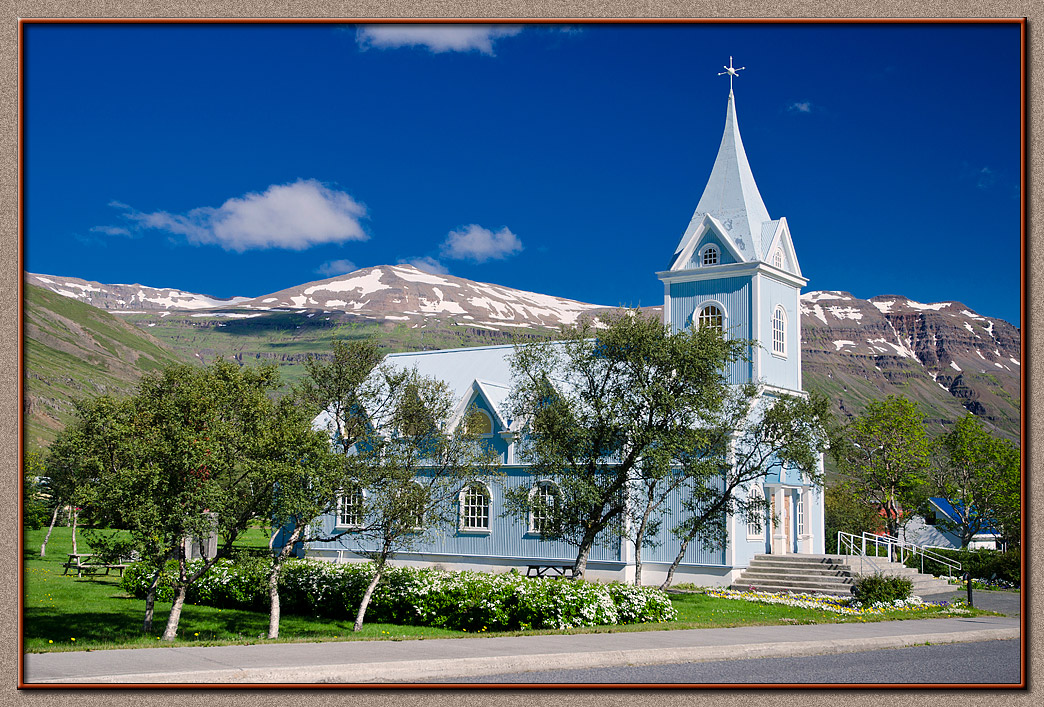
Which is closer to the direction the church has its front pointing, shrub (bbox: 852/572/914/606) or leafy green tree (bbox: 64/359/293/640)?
the shrub

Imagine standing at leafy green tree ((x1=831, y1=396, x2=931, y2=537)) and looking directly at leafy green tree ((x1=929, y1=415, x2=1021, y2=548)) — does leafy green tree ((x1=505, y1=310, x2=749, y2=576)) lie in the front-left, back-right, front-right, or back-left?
back-right

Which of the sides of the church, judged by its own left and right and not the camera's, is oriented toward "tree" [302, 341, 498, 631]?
right

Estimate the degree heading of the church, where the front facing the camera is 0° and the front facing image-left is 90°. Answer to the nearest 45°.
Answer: approximately 315°

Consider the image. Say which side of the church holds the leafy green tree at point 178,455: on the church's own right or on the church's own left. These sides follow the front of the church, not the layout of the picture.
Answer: on the church's own right
